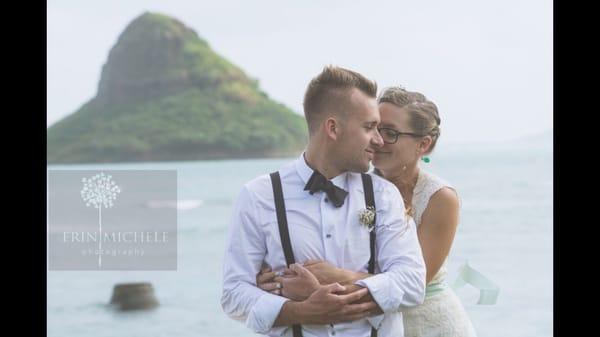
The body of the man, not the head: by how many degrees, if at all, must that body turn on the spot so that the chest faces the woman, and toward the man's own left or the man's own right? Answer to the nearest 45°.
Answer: approximately 135° to the man's own left

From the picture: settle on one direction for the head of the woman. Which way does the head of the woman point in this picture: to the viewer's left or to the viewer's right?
to the viewer's left

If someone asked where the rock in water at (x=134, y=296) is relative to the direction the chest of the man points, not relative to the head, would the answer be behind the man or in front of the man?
behind

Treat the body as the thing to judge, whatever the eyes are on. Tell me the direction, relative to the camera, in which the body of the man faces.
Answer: toward the camera
